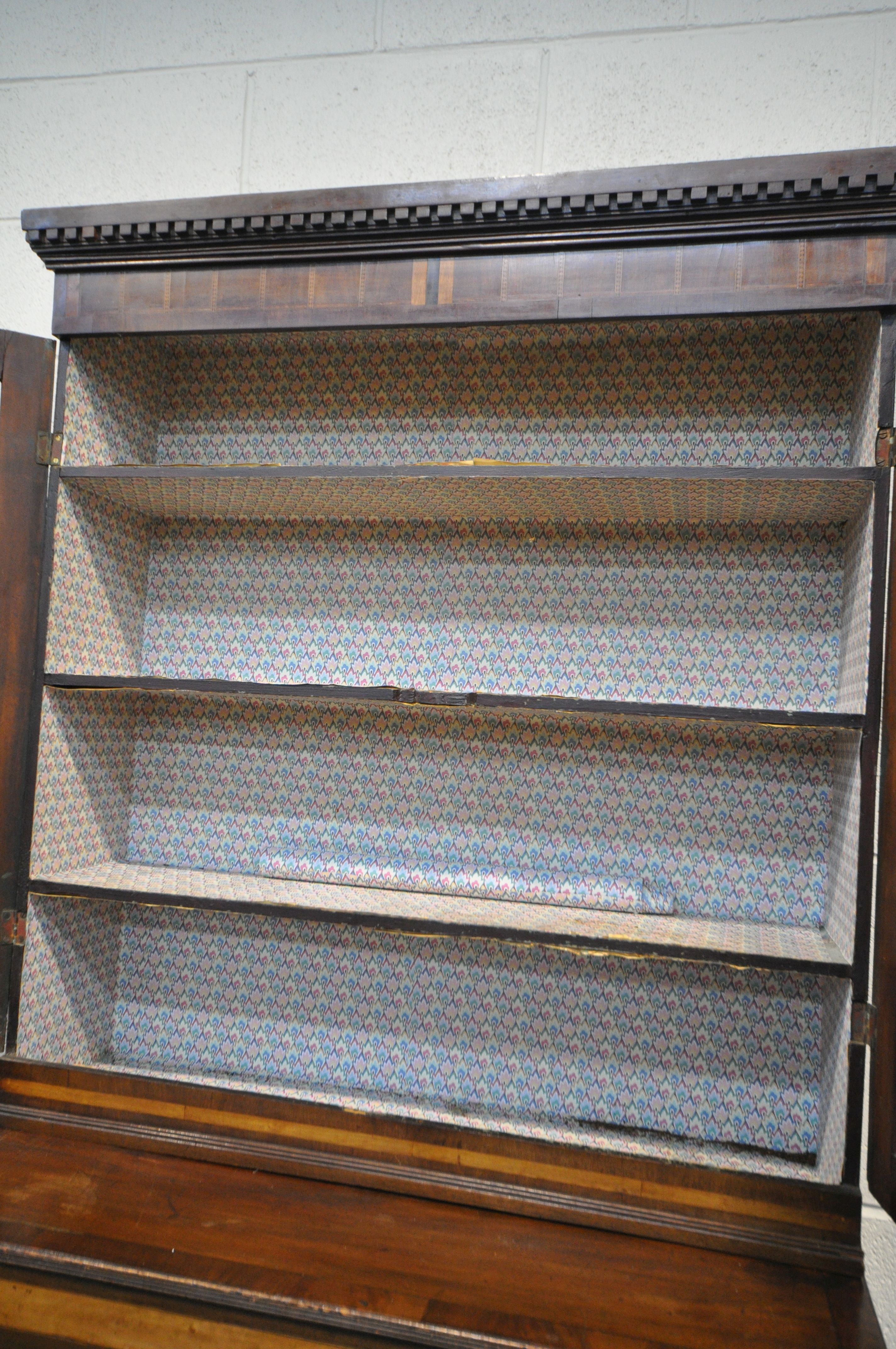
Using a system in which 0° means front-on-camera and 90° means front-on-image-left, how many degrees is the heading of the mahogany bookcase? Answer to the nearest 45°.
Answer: approximately 0°
